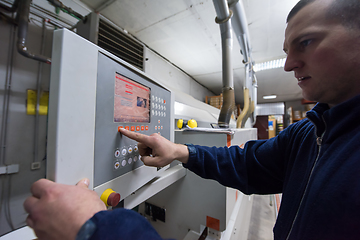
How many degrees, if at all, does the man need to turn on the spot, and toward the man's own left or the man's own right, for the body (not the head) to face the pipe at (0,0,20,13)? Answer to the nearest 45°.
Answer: approximately 45° to the man's own right

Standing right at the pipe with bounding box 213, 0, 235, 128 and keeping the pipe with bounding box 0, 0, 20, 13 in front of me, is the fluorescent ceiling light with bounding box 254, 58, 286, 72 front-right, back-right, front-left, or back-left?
back-right

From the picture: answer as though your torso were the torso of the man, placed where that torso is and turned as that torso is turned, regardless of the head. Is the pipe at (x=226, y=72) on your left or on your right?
on your right
